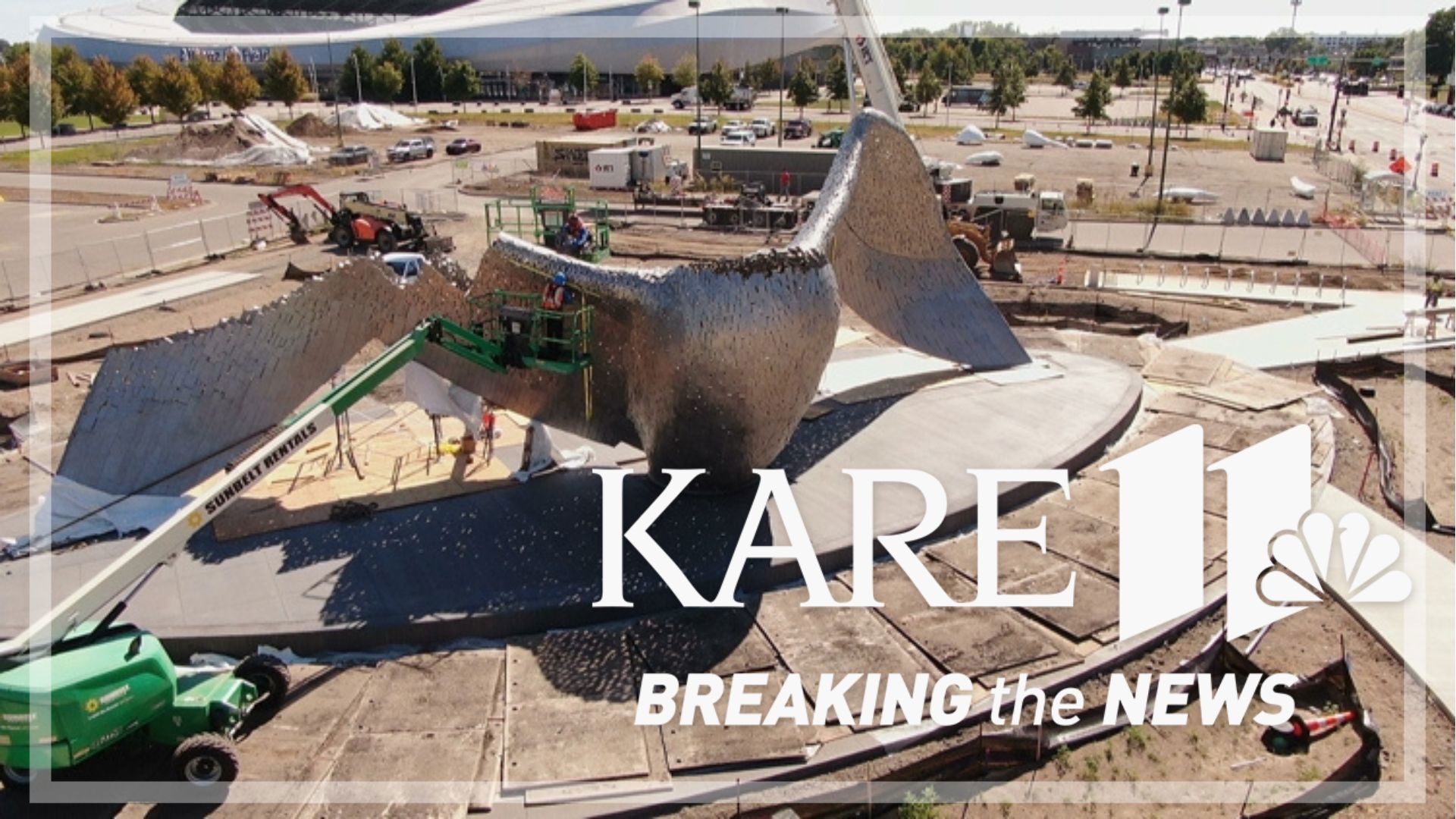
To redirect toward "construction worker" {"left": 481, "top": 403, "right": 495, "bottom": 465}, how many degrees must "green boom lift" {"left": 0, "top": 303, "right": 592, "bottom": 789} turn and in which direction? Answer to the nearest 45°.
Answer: approximately 45° to its left

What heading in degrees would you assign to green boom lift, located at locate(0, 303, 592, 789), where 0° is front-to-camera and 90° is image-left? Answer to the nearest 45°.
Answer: approximately 270°

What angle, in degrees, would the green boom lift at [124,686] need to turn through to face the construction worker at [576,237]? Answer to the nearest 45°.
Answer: approximately 45° to its left

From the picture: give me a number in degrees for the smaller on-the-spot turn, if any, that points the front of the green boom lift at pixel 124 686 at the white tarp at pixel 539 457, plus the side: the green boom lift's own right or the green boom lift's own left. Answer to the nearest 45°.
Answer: approximately 45° to the green boom lift's own left

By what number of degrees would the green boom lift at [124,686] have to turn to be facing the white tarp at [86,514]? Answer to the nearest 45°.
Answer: approximately 90° to its left
